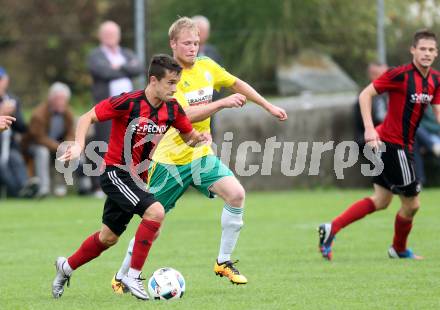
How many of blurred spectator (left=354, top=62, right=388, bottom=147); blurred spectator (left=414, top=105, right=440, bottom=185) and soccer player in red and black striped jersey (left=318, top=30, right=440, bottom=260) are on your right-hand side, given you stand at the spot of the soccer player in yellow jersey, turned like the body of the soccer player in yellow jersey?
0

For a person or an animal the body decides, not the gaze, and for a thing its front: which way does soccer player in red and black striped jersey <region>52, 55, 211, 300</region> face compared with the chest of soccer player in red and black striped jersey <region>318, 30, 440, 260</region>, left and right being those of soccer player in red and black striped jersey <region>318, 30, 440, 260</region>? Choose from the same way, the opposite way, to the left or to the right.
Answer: the same way

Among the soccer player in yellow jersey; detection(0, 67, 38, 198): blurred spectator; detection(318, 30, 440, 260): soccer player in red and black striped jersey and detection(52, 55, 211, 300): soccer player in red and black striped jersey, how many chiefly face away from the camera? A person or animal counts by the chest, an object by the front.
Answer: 0

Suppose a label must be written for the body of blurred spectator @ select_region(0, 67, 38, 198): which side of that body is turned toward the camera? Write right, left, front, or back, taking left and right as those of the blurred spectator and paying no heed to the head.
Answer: front

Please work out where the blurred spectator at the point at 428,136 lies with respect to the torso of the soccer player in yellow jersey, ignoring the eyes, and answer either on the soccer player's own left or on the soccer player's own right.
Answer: on the soccer player's own left

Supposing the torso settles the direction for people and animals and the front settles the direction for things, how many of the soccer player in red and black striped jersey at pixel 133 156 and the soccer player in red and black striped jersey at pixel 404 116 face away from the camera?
0

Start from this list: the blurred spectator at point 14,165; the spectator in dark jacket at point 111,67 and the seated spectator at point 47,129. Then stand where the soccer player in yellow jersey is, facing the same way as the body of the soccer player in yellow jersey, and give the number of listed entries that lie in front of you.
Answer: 0

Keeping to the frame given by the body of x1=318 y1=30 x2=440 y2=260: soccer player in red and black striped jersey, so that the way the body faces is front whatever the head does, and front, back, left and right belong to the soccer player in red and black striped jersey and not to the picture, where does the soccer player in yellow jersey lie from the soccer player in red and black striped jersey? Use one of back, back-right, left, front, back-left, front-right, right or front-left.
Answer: right

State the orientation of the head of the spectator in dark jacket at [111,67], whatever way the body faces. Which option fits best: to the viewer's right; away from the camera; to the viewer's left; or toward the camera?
toward the camera
